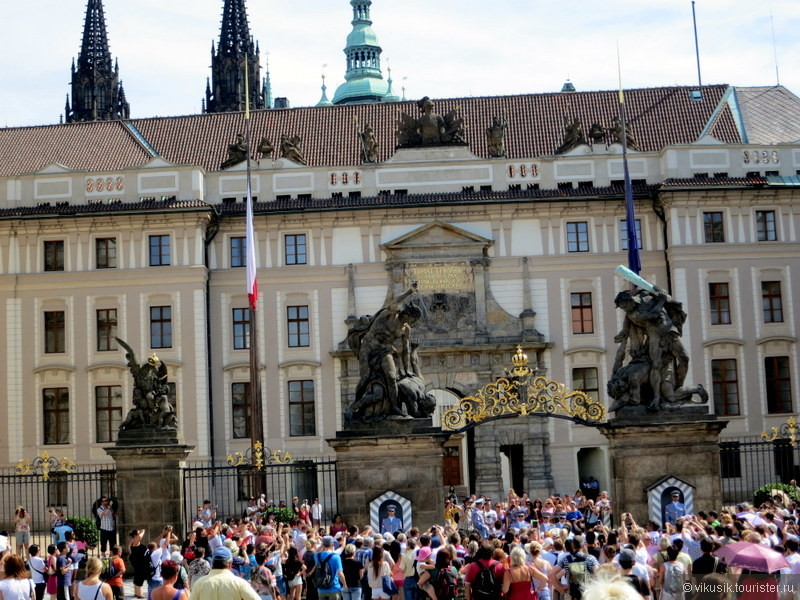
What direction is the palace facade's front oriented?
toward the camera

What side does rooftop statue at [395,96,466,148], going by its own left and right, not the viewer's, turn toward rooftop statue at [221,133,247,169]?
right

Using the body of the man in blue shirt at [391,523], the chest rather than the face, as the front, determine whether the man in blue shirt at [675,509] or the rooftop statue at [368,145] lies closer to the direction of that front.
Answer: the man in blue shirt

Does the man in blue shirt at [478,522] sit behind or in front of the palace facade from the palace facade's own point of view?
in front

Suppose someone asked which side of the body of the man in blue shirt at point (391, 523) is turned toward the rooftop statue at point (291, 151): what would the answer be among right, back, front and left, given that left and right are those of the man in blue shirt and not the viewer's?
back

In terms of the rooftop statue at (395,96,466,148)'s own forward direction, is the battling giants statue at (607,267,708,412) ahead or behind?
ahead

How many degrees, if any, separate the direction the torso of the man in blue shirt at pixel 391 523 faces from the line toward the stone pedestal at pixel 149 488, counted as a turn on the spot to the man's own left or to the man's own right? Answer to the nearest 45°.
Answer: approximately 90° to the man's own right

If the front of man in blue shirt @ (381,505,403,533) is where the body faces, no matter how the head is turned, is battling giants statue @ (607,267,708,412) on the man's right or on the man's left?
on the man's left

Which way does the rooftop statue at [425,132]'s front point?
toward the camera

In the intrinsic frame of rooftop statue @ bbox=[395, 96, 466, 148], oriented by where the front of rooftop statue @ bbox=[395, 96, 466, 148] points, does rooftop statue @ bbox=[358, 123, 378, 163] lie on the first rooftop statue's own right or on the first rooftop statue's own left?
on the first rooftop statue's own right

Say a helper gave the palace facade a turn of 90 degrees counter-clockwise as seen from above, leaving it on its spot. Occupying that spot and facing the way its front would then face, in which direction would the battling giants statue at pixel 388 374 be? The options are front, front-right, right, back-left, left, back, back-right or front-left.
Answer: right

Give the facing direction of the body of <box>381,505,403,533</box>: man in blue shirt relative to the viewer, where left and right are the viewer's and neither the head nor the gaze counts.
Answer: facing the viewer

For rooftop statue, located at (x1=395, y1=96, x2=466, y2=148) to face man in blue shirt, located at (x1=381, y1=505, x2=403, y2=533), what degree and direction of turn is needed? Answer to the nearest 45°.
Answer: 0° — it already faces them
